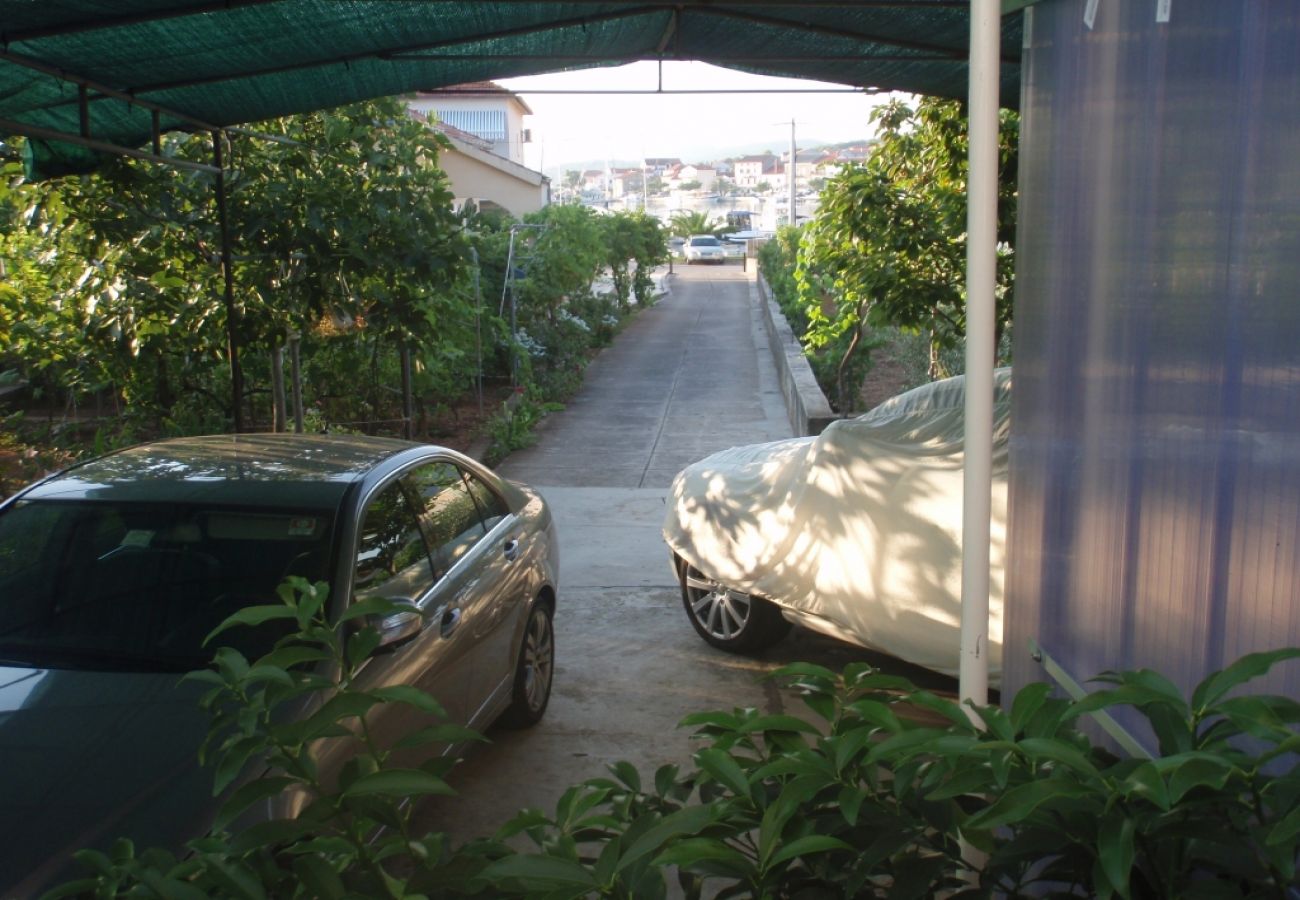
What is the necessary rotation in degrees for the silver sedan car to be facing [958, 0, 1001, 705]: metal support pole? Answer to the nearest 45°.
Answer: approximately 90° to its left

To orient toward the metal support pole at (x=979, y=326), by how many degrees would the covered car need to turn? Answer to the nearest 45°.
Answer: approximately 135° to its left

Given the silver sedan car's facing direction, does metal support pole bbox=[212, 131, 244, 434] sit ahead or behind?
behind

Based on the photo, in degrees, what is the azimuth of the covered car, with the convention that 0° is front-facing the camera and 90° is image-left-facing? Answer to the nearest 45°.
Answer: approximately 135°

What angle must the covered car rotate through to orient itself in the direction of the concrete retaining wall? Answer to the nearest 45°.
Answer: approximately 45° to its right

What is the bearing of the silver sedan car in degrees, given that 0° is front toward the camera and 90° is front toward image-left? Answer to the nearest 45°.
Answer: approximately 45°
